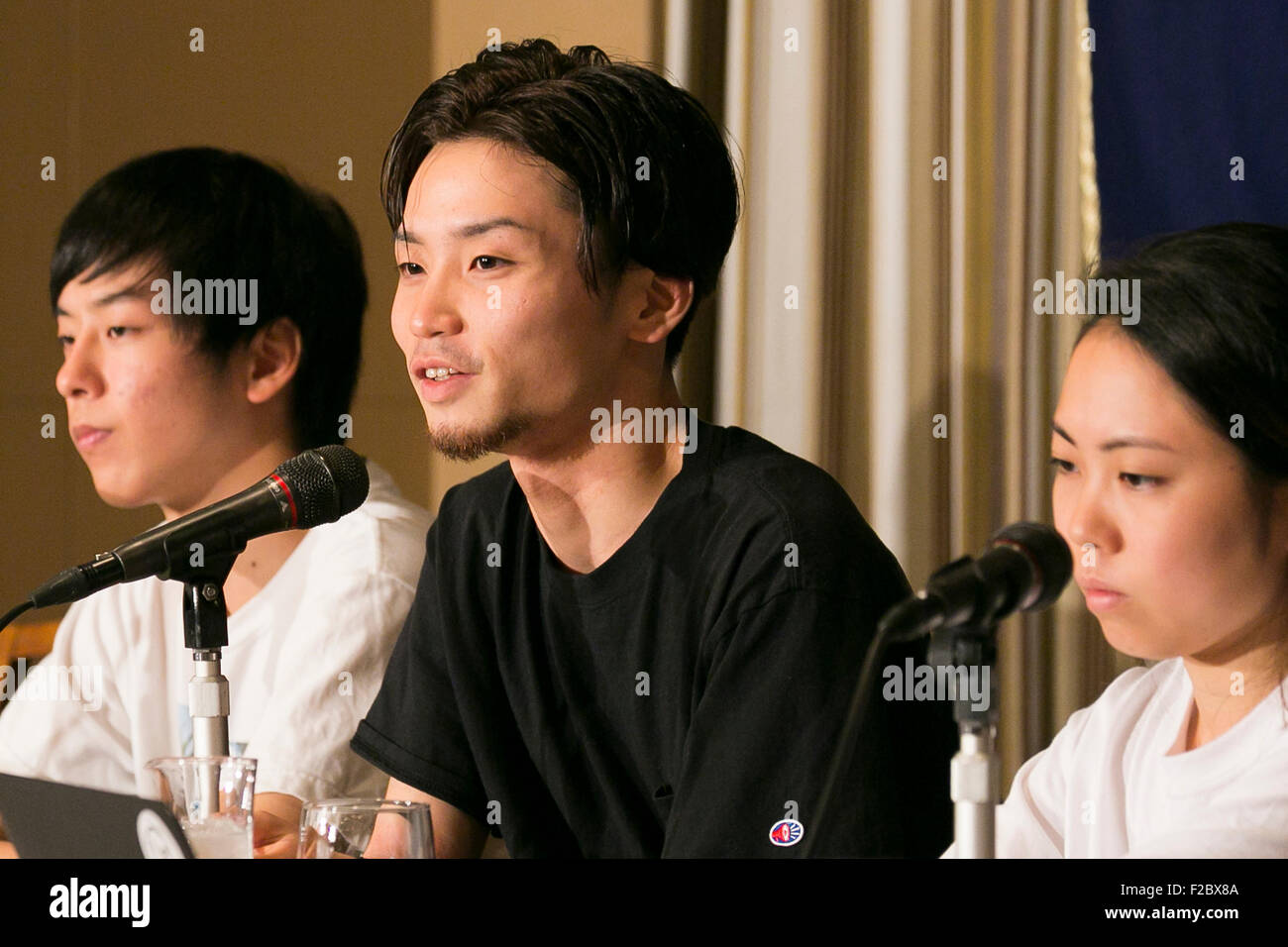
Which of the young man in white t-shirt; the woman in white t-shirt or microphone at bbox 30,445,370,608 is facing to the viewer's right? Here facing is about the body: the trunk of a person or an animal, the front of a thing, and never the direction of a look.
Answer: the microphone

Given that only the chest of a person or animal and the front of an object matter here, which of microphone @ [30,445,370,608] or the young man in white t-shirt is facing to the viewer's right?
the microphone

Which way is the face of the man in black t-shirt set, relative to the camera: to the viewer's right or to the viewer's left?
to the viewer's left

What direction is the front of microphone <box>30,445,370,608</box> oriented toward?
to the viewer's right

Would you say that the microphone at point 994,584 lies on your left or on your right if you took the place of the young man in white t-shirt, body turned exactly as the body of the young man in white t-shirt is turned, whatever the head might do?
on your left

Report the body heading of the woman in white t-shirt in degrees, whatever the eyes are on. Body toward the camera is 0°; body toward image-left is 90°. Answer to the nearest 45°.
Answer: approximately 45°

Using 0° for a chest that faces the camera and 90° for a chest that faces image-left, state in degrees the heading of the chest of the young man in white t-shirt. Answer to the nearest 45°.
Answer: approximately 45°

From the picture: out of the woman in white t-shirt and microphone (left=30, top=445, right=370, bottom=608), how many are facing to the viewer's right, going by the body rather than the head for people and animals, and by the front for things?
1

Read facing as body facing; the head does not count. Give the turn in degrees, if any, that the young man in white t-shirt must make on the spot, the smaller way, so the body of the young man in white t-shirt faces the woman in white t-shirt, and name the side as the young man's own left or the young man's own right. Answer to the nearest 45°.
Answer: approximately 90° to the young man's own left

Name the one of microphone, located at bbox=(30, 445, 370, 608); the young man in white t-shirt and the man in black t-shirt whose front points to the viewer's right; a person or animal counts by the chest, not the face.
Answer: the microphone
